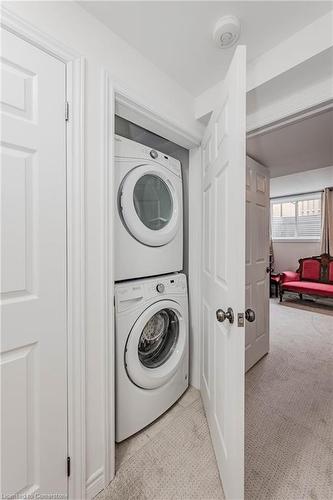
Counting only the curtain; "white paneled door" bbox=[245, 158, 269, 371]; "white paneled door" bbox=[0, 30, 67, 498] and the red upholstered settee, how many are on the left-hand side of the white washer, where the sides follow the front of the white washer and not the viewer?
3

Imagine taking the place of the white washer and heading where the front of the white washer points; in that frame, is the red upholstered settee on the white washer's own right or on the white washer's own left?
on the white washer's own left

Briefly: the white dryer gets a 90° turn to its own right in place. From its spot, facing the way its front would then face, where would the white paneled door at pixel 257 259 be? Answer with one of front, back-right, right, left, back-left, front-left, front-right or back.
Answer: back

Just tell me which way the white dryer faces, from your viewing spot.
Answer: facing the viewer and to the right of the viewer

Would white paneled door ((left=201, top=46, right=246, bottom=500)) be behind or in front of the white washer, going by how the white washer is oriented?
in front

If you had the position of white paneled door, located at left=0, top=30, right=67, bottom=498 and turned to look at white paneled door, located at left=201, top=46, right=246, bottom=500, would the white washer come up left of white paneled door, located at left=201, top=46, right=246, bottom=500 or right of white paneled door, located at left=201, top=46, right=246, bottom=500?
left

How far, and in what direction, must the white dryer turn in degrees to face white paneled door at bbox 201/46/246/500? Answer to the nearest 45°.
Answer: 0° — it already faces it

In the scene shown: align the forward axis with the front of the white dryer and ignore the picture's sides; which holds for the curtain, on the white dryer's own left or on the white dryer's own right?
on the white dryer's own left

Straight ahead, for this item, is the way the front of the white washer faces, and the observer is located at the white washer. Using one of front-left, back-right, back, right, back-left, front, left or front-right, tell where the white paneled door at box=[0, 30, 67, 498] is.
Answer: right

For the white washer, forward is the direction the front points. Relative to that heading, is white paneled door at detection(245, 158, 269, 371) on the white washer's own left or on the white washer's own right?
on the white washer's own left
